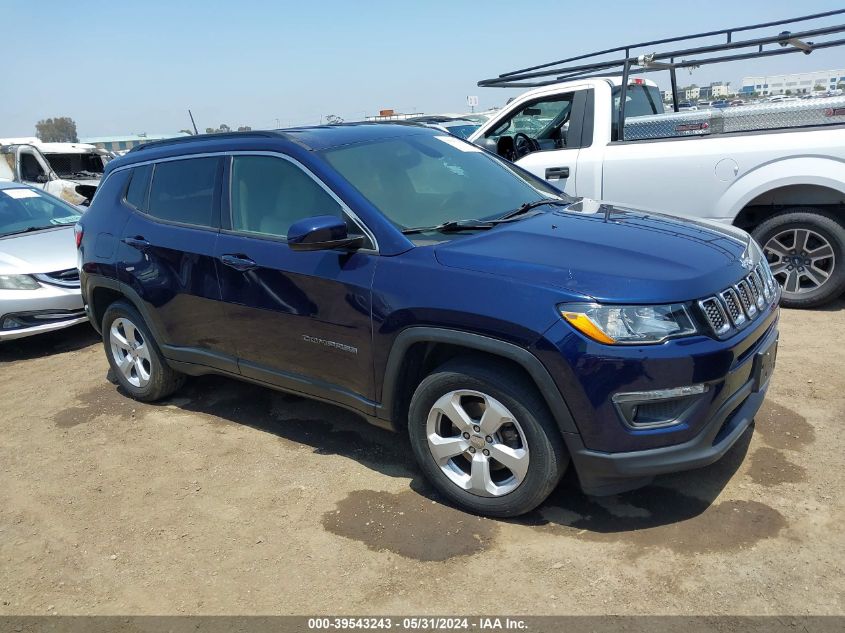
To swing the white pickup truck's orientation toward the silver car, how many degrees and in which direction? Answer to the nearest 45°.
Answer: approximately 45° to its left

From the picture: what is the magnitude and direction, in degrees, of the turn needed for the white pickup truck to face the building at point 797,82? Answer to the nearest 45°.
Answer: approximately 45° to its right

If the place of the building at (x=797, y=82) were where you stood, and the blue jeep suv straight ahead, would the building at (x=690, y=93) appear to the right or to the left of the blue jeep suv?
right

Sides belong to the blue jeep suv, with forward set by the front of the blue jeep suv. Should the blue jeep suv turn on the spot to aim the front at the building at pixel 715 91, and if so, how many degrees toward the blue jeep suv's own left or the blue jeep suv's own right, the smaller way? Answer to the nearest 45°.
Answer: approximately 90° to the blue jeep suv's own left

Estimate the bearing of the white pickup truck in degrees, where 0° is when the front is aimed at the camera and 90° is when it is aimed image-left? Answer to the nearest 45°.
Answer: approximately 135°

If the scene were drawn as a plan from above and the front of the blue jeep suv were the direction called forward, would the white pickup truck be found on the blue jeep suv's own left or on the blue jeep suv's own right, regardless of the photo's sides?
on the blue jeep suv's own left

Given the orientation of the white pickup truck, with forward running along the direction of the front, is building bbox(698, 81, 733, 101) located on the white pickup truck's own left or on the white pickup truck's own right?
on the white pickup truck's own right

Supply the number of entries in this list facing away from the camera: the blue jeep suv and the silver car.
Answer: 0

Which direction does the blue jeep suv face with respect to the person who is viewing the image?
facing the viewer and to the right of the viewer

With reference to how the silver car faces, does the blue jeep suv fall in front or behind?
in front

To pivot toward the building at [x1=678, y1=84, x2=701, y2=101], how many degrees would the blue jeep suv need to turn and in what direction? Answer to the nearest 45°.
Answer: approximately 90° to its left
